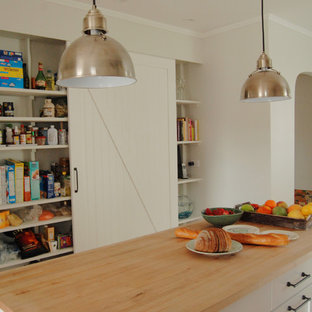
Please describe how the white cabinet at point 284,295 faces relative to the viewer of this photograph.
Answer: facing the viewer and to the right of the viewer

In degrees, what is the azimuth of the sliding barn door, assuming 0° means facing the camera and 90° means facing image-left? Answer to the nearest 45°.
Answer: approximately 315°

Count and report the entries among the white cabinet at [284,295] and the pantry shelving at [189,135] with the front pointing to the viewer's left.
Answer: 0

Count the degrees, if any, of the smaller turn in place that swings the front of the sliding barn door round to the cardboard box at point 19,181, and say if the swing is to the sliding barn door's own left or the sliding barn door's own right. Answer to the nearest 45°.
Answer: approximately 90° to the sliding barn door's own right

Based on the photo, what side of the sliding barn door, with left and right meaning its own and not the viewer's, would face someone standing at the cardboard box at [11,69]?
right

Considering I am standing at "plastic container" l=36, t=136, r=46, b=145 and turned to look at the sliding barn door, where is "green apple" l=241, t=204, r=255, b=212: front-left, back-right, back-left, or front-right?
front-right

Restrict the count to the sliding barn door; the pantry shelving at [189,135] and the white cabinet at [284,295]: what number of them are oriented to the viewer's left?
0

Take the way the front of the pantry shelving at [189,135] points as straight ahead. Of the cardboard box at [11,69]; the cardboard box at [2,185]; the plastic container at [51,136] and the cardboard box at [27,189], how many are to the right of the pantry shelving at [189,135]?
4

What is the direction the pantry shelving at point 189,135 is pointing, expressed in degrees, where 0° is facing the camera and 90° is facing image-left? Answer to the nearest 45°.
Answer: approximately 315°

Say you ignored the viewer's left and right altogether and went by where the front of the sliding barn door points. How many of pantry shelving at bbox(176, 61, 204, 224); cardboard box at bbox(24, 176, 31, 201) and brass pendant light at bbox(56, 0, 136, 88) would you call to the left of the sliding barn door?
1

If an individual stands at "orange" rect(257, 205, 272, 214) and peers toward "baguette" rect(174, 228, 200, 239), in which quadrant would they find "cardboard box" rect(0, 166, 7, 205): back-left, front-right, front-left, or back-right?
front-right
